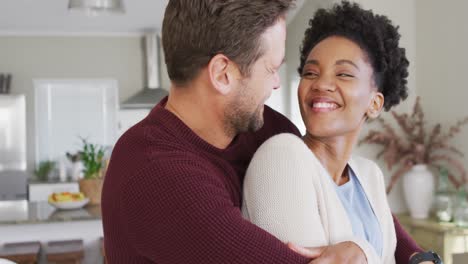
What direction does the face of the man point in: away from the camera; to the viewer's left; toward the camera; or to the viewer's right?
to the viewer's right

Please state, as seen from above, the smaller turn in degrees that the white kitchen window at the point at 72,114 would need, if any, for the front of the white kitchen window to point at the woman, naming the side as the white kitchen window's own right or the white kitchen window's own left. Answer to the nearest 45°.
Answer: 0° — it already faces them

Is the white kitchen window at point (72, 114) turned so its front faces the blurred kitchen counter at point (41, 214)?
yes

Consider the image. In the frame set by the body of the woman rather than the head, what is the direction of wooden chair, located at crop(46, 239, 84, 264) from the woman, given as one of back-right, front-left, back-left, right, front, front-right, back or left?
back

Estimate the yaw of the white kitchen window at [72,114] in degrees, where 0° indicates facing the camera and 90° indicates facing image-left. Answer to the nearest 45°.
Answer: approximately 0°

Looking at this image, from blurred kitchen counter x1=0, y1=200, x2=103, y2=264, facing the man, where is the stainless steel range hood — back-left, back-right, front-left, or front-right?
back-left

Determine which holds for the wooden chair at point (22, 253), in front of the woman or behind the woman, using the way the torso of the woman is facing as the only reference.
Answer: behind
